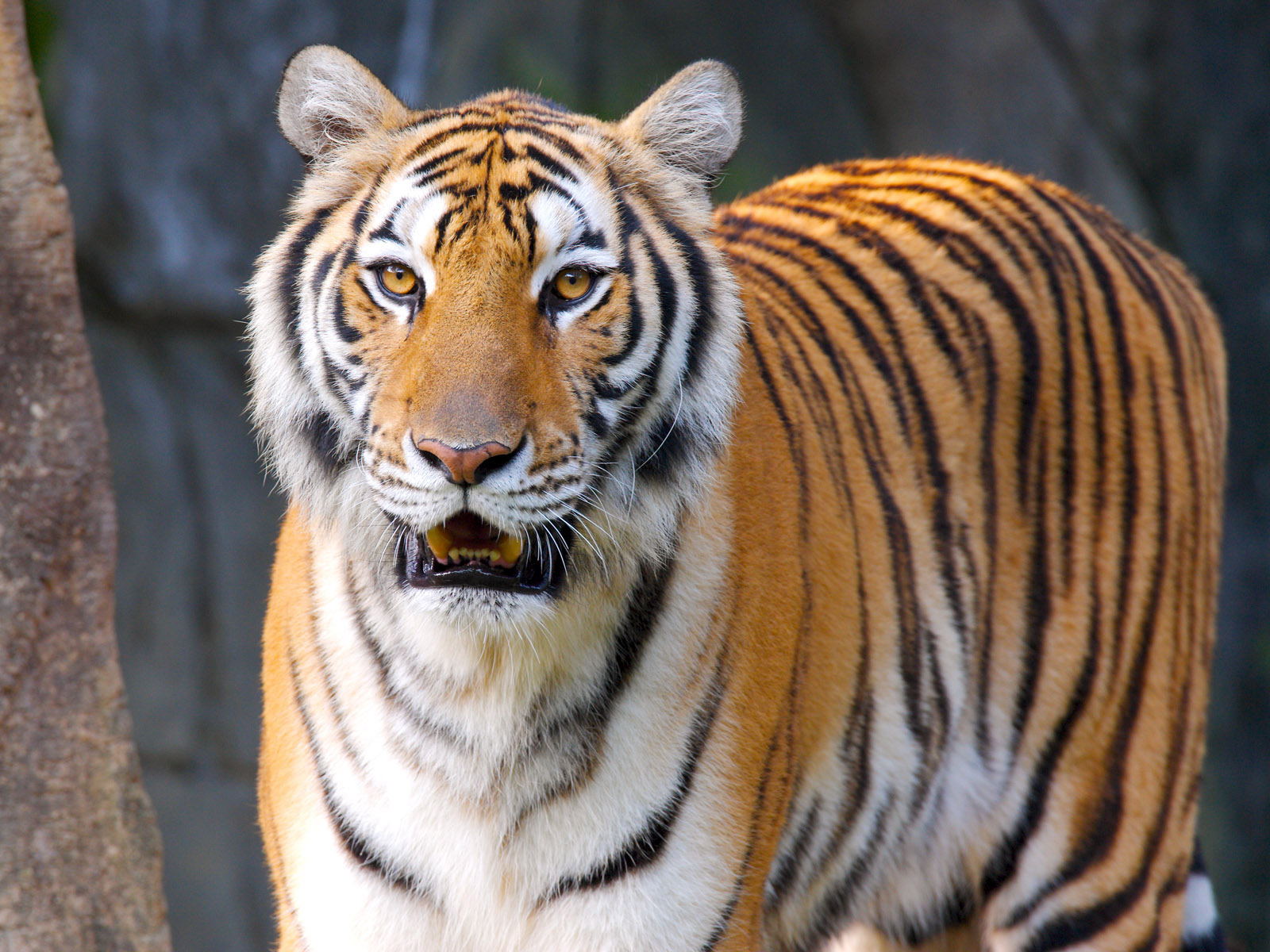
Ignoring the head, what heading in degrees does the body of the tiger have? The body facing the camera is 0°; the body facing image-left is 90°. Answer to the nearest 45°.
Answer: approximately 45°

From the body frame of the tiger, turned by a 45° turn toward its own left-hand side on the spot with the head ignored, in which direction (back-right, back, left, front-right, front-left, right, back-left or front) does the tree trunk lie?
right
